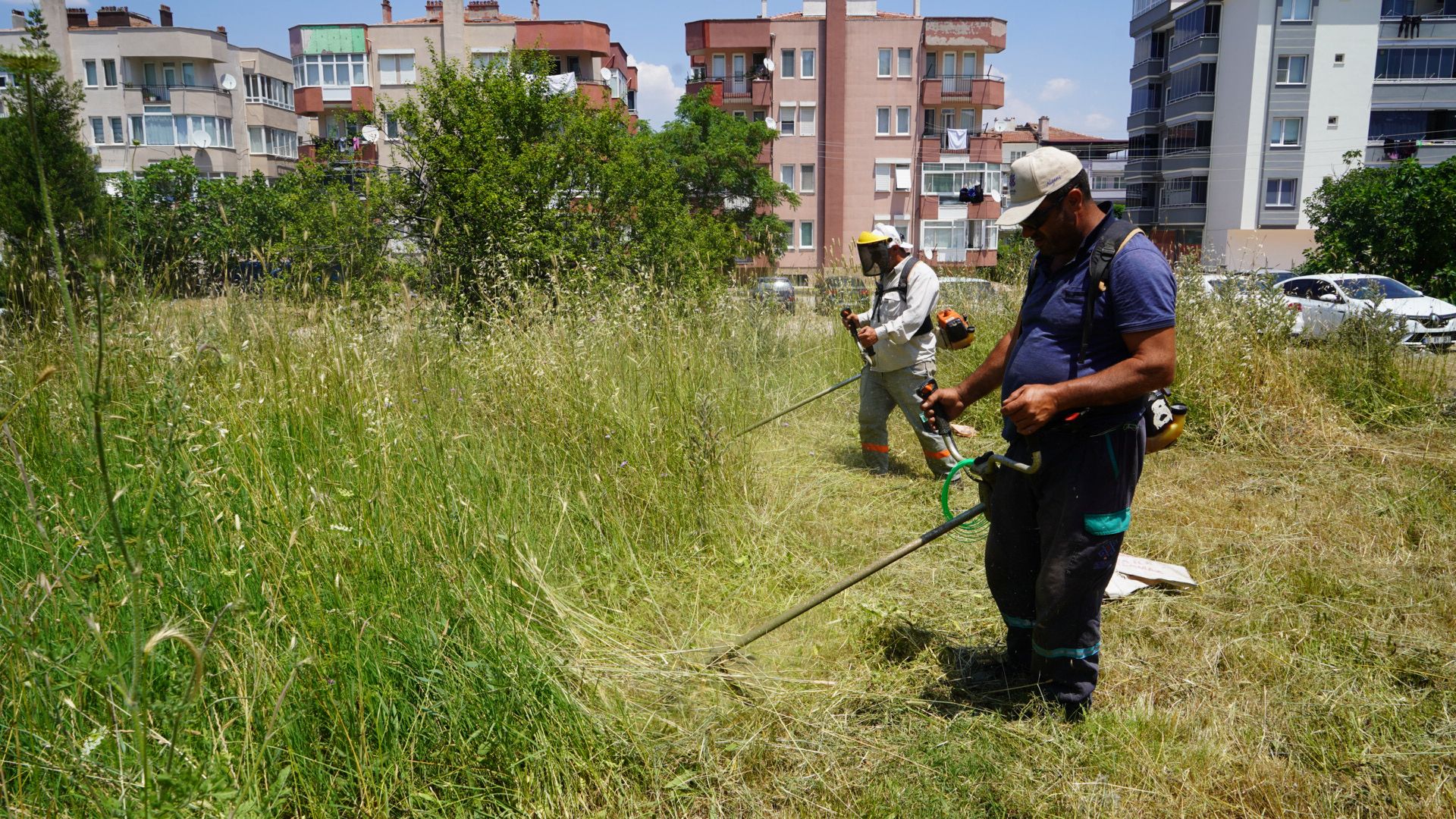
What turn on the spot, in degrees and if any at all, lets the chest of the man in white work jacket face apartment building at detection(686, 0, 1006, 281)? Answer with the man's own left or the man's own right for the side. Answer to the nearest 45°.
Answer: approximately 90° to the man's own right

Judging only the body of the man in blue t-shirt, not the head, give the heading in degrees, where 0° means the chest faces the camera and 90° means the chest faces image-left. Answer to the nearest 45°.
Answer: approximately 45°

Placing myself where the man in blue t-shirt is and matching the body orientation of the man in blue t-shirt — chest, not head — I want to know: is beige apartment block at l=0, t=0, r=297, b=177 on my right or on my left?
on my right

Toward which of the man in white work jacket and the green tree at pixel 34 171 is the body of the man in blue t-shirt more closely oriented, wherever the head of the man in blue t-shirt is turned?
the green tree

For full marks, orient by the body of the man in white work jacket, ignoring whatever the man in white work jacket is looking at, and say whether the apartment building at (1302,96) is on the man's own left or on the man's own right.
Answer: on the man's own right

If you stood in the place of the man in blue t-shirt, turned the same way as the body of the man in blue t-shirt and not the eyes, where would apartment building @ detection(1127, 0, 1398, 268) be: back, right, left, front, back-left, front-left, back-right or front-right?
back-right

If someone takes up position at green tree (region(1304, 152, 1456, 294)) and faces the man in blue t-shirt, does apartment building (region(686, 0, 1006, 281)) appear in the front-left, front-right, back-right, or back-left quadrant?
back-right

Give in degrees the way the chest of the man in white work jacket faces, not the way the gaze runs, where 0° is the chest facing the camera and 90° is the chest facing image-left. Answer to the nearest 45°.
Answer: approximately 90°

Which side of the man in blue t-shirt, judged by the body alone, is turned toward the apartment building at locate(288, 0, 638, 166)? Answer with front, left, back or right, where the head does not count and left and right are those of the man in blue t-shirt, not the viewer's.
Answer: right
